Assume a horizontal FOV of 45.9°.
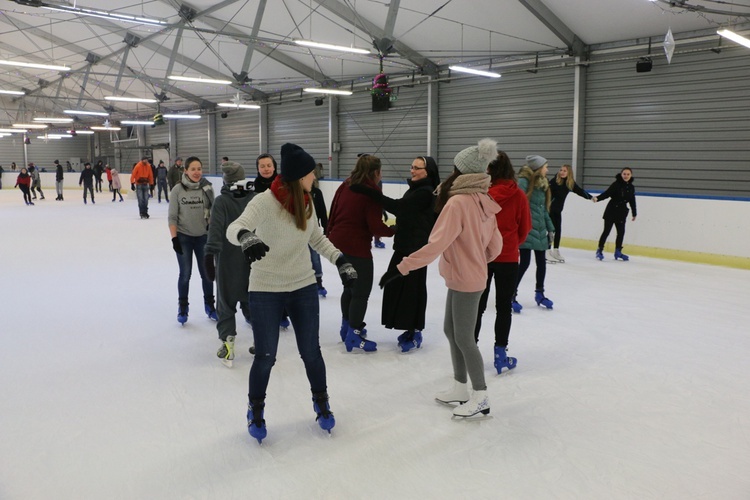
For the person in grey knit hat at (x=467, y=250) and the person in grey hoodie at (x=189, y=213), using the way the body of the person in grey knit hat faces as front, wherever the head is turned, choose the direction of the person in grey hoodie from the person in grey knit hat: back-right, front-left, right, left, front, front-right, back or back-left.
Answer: front-right

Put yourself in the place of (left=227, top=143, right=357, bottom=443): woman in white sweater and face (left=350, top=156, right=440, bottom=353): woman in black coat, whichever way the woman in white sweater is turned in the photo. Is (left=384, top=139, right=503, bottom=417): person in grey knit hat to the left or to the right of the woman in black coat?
right

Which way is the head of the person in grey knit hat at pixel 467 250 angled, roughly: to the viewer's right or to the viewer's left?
to the viewer's left

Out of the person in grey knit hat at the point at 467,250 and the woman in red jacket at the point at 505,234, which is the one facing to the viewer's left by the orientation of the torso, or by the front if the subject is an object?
the person in grey knit hat

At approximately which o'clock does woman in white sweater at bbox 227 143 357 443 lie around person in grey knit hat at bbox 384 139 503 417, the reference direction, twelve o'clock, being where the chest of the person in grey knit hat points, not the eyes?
The woman in white sweater is roughly at 11 o'clock from the person in grey knit hat.

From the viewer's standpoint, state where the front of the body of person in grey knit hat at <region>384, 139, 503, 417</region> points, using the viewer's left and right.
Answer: facing to the left of the viewer

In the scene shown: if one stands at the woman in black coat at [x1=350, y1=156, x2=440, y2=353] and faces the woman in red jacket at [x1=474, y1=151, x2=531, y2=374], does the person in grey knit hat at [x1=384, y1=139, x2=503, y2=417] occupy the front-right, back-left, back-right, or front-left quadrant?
front-right

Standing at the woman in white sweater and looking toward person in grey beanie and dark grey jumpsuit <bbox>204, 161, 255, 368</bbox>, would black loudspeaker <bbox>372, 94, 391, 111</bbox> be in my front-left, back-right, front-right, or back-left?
front-right
